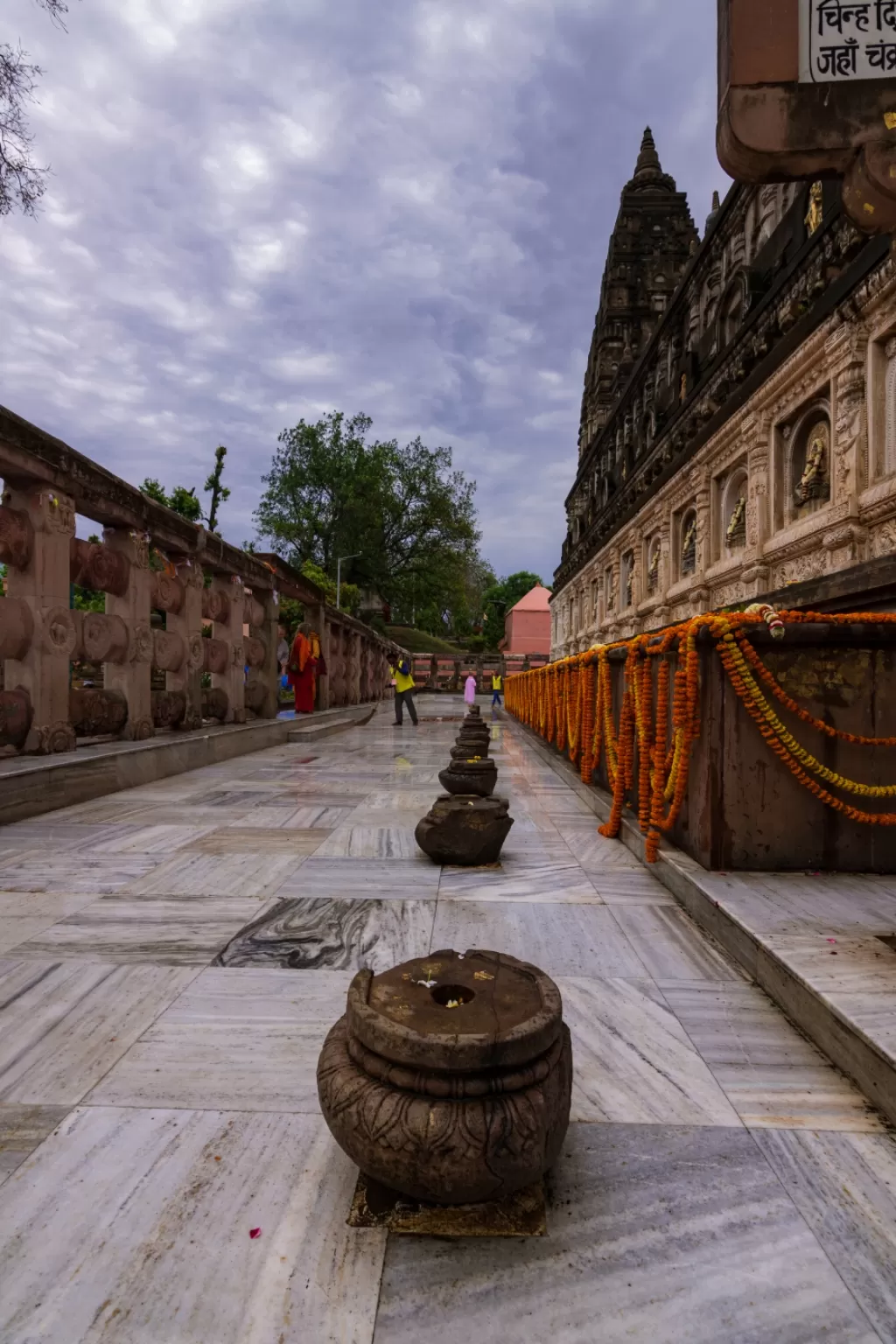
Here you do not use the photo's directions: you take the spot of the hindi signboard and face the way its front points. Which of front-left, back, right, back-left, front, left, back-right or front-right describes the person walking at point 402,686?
back-right

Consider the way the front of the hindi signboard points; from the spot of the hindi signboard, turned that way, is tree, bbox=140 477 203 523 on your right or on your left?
on your right

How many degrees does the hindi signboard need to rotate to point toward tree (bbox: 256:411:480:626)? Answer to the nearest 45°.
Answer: approximately 135° to its right

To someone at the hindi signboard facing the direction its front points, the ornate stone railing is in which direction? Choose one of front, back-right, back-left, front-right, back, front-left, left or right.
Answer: right

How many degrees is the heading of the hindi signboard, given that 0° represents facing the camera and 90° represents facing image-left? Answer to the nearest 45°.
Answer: approximately 0°
